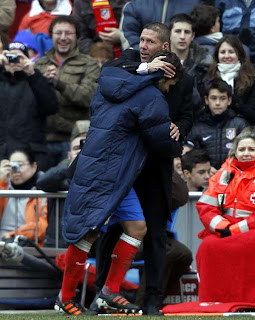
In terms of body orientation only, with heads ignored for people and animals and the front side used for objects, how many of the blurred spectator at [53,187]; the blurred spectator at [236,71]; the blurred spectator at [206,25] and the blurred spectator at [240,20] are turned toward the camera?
3

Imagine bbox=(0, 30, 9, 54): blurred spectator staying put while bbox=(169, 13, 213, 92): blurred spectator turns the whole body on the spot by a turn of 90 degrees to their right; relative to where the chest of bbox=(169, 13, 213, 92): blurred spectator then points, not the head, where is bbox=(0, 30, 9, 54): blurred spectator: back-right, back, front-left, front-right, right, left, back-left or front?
front

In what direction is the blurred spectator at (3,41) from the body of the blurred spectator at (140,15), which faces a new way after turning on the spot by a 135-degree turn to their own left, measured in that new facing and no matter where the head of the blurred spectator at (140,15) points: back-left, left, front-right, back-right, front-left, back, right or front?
back-left

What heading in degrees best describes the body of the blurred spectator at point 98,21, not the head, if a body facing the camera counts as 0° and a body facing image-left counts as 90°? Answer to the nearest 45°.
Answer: approximately 0°

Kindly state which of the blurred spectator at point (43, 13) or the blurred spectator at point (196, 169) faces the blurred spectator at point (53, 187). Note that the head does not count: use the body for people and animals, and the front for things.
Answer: the blurred spectator at point (43, 13)

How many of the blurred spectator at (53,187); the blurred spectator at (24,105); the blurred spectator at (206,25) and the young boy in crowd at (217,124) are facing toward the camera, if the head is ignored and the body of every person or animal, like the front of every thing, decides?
3

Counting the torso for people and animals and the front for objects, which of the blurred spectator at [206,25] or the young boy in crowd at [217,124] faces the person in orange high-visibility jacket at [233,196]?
the young boy in crowd
